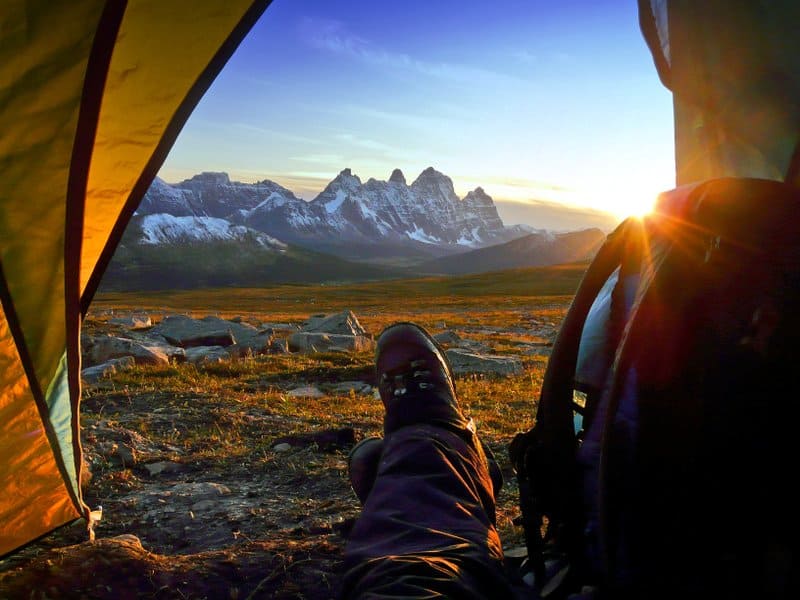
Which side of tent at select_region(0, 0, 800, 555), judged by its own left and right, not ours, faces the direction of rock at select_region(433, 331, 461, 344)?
front

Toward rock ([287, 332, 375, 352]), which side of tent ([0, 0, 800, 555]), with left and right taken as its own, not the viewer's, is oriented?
front

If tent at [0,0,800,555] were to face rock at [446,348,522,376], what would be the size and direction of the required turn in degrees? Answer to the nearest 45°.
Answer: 0° — it already faces it

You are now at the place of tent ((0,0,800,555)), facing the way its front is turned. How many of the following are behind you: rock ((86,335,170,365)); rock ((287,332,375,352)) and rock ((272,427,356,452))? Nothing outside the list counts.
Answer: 0

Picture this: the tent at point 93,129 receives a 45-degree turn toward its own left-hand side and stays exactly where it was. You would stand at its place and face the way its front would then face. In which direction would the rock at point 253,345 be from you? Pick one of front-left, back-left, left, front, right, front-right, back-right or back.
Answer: front-right

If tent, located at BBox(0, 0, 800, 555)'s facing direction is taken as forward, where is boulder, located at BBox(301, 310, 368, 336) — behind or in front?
in front

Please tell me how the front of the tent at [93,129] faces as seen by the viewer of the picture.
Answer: facing away from the viewer

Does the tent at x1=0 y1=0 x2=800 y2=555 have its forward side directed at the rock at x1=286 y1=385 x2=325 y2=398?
yes

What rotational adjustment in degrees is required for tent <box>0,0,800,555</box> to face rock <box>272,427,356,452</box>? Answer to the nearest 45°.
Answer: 0° — it already faces it

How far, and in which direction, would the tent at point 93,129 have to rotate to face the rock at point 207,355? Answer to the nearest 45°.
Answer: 0° — it already faces it

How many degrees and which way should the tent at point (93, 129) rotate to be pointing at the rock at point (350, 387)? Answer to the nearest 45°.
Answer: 0° — it already faces it
